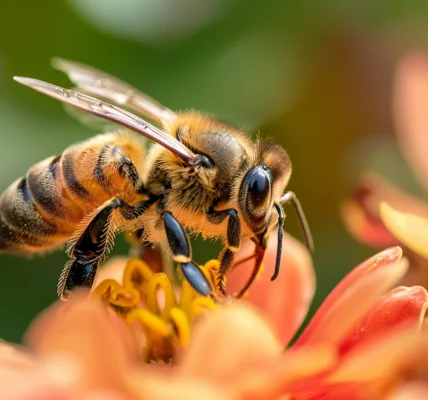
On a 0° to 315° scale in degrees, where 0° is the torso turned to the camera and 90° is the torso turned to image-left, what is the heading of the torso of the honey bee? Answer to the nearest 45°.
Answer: approximately 270°
